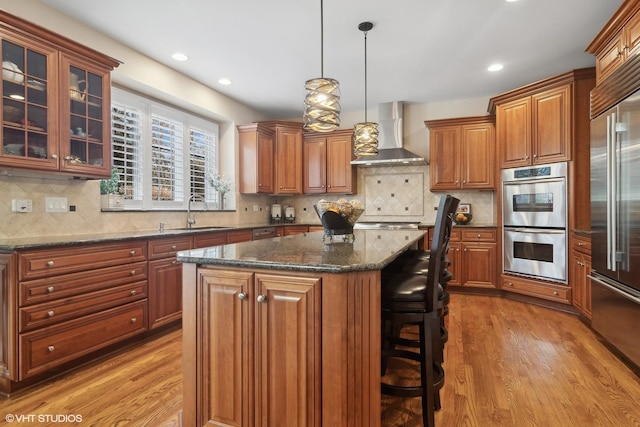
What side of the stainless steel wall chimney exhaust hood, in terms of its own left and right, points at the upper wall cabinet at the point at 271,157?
right

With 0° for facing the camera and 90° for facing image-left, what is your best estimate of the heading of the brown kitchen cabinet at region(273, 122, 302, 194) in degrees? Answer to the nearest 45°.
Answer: approximately 0°

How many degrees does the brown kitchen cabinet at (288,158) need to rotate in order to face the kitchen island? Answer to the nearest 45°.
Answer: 0° — it already faces it

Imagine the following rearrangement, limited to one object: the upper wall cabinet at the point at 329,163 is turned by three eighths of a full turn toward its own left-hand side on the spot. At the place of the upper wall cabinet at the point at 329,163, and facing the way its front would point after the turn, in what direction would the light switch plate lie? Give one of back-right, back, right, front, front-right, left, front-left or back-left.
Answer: back

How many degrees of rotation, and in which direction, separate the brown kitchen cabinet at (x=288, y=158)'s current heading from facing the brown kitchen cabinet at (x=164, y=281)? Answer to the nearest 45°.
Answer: approximately 45° to its right

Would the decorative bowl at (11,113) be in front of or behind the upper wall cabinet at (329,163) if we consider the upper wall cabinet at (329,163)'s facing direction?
in front

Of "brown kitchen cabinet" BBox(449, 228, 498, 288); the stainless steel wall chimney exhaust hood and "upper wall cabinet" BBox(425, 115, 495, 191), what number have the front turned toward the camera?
3

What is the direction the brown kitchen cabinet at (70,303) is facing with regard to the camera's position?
facing the viewer and to the right of the viewer

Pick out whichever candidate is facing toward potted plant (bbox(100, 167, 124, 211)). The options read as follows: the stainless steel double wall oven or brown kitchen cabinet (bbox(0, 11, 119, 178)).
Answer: the stainless steel double wall oven

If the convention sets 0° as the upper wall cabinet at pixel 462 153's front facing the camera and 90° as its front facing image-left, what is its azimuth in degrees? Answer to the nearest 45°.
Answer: approximately 0°

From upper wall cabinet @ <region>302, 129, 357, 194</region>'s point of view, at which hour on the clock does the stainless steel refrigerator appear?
The stainless steel refrigerator is roughly at 11 o'clock from the upper wall cabinet.

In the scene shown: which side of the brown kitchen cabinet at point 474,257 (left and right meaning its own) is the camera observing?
front

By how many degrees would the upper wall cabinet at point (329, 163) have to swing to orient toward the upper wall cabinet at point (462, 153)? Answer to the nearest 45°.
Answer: approximately 90° to its left

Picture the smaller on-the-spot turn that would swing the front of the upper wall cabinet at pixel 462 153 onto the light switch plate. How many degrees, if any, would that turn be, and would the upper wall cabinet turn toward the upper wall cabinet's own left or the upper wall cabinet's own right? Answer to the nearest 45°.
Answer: approximately 45° to the upper wall cabinet's own right

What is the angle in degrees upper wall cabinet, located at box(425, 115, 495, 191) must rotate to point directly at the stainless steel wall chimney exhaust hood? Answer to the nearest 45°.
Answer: approximately 90° to its right

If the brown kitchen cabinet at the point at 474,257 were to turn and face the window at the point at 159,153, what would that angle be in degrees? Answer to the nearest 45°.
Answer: approximately 45° to its right
